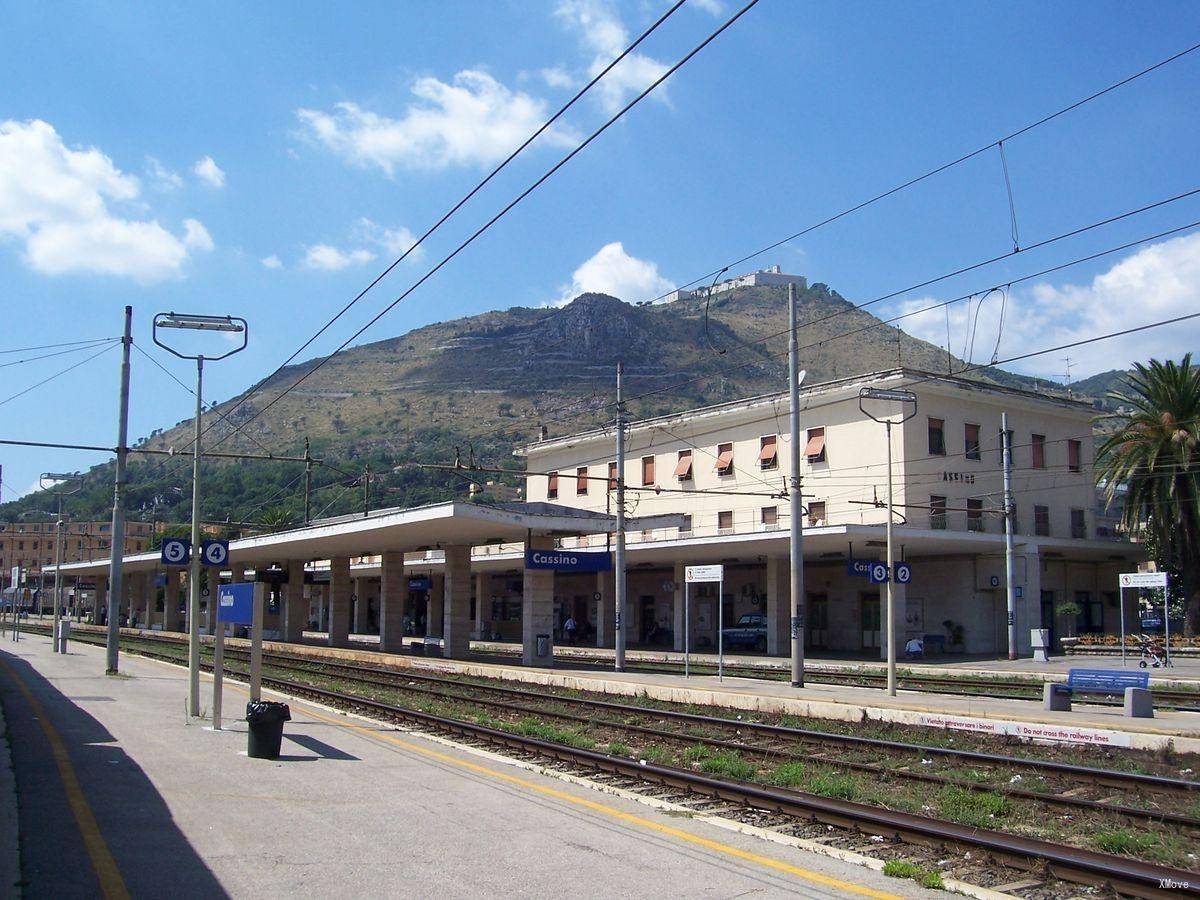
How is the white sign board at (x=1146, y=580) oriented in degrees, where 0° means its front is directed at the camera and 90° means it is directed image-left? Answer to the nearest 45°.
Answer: approximately 0°

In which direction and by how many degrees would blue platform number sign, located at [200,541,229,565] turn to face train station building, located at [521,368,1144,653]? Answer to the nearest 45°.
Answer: approximately 135° to its left

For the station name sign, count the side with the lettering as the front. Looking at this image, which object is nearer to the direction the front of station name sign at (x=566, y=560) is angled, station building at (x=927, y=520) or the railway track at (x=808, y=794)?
the railway track

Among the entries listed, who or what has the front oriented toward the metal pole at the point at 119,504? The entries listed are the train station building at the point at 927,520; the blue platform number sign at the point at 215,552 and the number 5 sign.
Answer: the train station building

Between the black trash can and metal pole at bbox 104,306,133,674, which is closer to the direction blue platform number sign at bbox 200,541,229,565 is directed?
the black trash can

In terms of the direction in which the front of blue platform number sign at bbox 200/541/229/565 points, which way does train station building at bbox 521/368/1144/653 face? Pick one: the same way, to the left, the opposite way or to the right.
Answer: to the right

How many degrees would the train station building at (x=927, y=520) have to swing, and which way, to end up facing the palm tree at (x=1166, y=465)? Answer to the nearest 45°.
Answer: approximately 135° to its left

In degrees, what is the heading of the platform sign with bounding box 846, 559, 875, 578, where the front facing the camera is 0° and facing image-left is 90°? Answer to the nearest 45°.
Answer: approximately 0°

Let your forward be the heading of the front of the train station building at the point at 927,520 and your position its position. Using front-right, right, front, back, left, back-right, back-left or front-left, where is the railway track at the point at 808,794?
front-left

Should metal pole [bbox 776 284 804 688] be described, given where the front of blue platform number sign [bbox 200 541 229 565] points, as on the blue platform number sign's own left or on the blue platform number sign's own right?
on the blue platform number sign's own left
